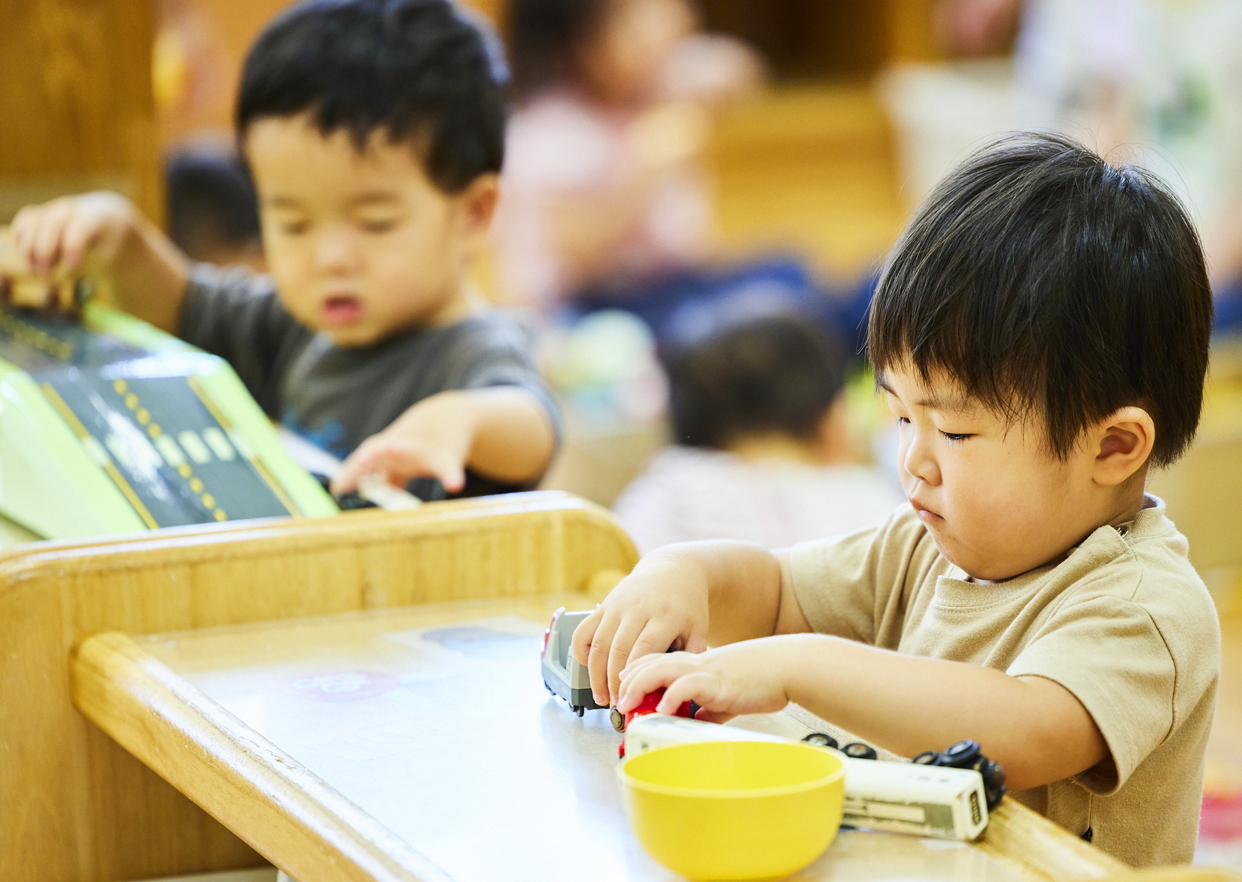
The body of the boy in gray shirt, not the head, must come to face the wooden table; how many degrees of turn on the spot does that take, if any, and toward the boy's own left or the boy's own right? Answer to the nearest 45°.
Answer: approximately 45° to the boy's own left

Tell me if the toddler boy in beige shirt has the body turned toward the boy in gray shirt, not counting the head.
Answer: no

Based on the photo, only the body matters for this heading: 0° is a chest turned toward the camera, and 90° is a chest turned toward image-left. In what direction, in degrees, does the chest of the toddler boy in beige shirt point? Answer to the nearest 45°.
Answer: approximately 45°

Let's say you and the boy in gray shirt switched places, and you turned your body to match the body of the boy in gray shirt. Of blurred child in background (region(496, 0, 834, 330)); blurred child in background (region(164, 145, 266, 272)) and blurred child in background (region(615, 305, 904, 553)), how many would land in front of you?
0

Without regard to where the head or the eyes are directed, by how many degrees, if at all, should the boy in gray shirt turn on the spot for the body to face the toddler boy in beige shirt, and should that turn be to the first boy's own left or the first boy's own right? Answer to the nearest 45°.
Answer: approximately 45° to the first boy's own left

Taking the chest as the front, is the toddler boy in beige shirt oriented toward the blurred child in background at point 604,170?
no

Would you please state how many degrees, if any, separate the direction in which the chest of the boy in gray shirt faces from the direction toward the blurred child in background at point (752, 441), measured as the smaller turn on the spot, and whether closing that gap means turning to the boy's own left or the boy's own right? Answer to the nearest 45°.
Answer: approximately 180°

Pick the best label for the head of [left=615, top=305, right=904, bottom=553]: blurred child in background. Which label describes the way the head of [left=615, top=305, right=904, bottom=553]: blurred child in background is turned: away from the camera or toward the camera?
away from the camera

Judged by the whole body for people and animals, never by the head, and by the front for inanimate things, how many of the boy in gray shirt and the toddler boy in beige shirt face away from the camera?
0

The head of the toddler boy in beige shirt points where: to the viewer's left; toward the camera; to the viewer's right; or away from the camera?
to the viewer's left

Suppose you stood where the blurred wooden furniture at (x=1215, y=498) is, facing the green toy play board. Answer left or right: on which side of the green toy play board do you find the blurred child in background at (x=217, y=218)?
right

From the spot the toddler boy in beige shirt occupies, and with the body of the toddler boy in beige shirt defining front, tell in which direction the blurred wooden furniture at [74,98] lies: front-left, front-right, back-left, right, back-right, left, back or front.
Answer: right

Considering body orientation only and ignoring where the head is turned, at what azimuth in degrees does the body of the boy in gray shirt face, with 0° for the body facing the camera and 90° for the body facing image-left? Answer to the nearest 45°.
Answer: approximately 45°

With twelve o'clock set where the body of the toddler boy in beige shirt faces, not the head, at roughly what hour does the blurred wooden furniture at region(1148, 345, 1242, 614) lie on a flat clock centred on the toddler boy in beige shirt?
The blurred wooden furniture is roughly at 5 o'clock from the toddler boy in beige shirt.
